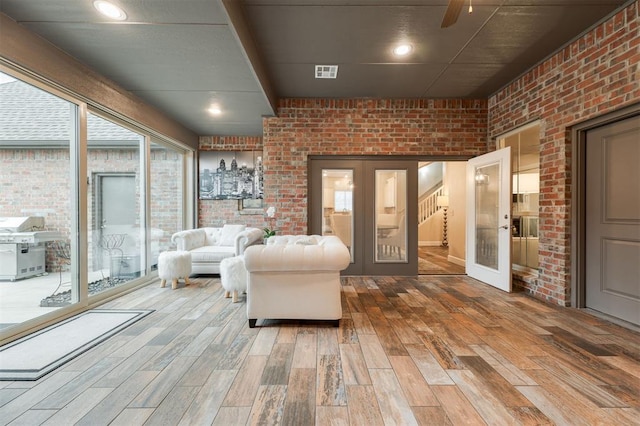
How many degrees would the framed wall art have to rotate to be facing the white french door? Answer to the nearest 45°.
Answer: approximately 45° to its left

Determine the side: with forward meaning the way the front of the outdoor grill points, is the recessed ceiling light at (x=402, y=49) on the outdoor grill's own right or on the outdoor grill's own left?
on the outdoor grill's own left

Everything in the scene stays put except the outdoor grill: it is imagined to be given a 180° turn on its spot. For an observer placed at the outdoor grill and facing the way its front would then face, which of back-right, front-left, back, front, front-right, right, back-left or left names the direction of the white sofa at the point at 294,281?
right

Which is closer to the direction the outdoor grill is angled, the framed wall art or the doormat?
the doormat

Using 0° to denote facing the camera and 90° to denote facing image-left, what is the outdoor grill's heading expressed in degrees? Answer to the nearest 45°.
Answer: approximately 45°
